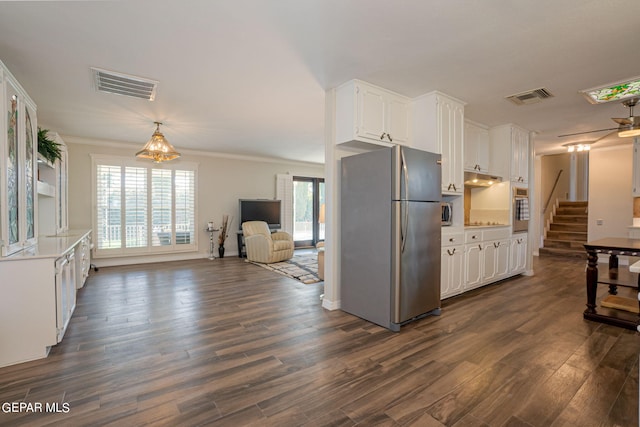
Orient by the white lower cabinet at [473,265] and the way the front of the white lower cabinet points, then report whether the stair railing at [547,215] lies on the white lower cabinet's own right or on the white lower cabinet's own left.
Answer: on the white lower cabinet's own left

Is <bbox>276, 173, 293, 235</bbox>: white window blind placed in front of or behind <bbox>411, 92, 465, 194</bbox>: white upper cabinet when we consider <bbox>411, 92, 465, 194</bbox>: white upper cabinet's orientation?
behind

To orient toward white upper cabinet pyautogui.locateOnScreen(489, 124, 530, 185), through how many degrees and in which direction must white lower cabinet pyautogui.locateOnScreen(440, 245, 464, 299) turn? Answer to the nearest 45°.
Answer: approximately 90° to its left

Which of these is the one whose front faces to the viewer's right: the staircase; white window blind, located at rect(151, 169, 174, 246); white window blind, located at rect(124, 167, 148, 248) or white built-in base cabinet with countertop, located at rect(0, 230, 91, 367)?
the white built-in base cabinet with countertop

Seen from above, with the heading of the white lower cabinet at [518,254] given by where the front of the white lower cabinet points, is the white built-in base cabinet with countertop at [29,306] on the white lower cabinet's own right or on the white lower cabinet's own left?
on the white lower cabinet's own right

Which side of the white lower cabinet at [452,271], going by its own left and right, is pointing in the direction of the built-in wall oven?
left

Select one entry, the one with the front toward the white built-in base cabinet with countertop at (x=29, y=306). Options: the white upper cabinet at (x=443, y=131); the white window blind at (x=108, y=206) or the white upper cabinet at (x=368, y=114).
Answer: the white window blind

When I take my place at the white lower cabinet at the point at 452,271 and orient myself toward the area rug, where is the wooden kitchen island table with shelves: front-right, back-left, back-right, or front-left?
back-right
